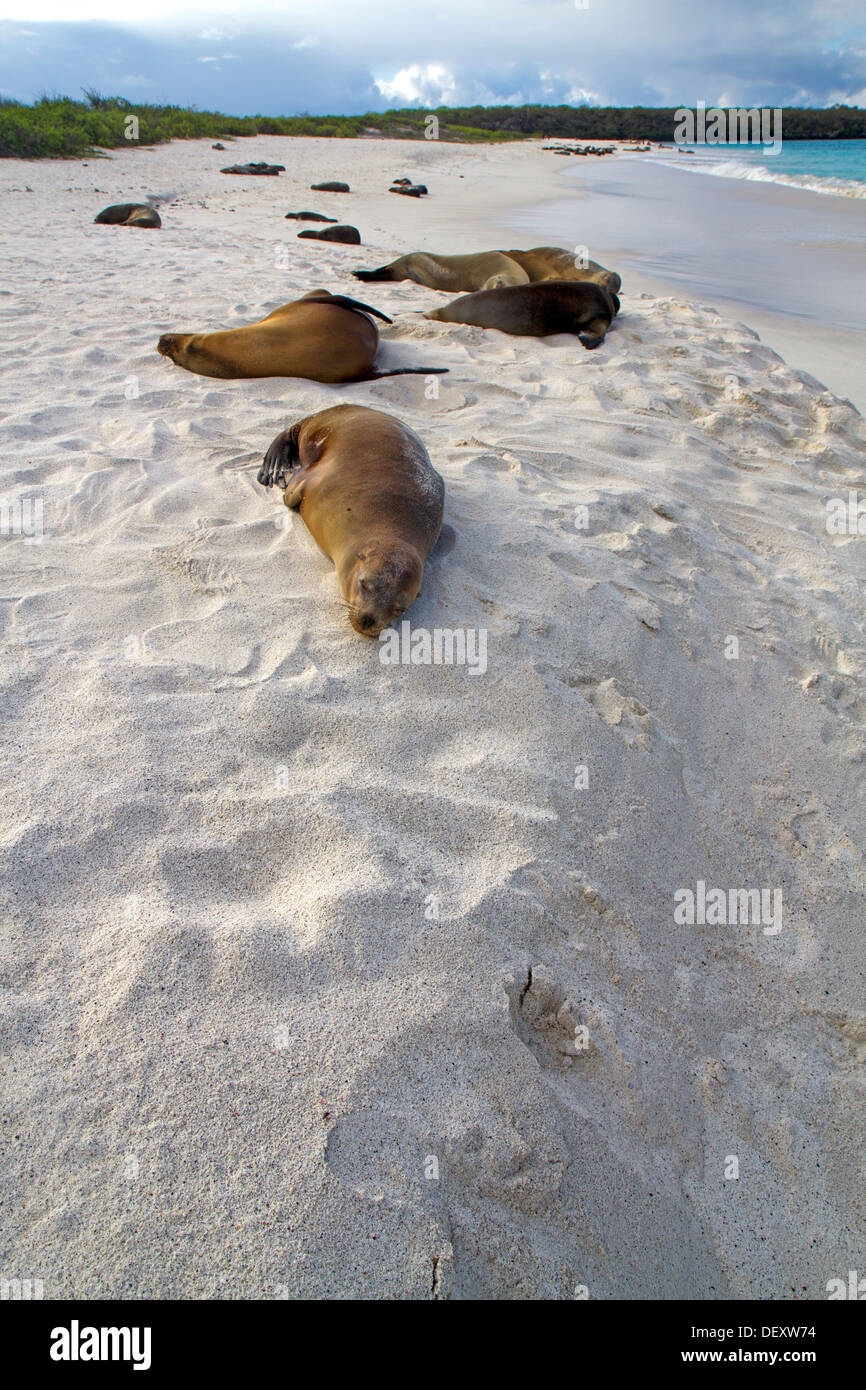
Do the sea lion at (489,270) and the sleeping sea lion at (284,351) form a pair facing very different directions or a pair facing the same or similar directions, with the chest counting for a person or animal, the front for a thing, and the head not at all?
very different directions

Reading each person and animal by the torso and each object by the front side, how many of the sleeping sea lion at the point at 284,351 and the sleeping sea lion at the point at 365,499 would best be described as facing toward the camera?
1

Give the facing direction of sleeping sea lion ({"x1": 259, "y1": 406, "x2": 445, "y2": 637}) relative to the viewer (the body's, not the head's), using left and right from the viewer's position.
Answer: facing the viewer

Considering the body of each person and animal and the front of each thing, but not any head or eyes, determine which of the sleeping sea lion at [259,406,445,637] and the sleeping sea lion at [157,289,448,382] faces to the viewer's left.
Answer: the sleeping sea lion at [157,289,448,382]

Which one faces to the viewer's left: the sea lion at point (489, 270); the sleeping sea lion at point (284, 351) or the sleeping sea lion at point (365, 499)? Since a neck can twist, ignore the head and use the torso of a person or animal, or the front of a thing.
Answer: the sleeping sea lion at point (284, 351)

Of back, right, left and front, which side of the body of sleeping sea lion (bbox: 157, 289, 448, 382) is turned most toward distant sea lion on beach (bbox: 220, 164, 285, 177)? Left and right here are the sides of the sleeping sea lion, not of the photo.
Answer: right

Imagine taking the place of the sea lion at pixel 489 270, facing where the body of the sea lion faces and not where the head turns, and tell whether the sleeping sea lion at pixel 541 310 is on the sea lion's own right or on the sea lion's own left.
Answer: on the sea lion's own right

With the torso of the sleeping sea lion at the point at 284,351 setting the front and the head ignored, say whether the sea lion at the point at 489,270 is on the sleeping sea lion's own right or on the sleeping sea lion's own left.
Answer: on the sleeping sea lion's own right

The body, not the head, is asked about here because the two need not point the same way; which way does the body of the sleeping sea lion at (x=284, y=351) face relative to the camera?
to the viewer's left

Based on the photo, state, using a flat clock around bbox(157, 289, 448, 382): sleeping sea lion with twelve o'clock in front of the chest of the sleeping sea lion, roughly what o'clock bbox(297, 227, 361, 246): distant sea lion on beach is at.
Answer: The distant sea lion on beach is roughly at 3 o'clock from the sleeping sea lion.

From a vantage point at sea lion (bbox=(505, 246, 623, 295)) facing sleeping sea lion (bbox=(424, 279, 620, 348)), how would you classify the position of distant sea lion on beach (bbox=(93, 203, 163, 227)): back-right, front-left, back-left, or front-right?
back-right

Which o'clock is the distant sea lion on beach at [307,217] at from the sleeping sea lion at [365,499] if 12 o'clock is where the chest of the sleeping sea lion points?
The distant sea lion on beach is roughly at 6 o'clock from the sleeping sea lion.

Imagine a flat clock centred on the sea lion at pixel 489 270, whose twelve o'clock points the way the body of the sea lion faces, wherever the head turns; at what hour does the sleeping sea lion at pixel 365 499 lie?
The sleeping sea lion is roughly at 3 o'clock from the sea lion.

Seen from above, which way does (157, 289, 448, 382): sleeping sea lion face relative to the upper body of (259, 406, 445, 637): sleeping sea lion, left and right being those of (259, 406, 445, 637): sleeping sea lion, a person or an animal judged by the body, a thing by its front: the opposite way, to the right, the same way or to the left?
to the right

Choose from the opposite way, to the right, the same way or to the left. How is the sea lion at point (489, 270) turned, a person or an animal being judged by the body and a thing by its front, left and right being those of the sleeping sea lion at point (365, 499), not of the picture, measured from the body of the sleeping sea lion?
to the left

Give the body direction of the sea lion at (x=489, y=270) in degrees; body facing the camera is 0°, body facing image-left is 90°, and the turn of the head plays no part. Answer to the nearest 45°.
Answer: approximately 270°
